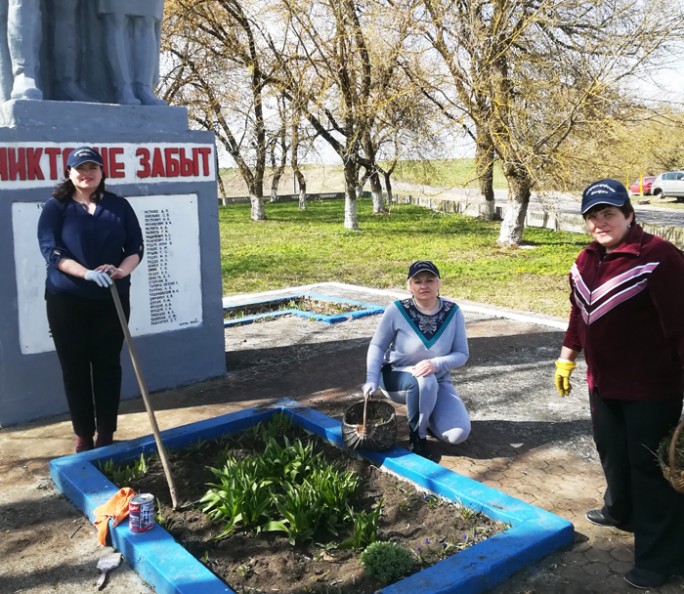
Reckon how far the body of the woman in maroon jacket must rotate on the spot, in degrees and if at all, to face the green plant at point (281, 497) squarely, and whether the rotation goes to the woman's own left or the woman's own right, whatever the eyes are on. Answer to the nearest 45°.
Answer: approximately 45° to the woman's own right

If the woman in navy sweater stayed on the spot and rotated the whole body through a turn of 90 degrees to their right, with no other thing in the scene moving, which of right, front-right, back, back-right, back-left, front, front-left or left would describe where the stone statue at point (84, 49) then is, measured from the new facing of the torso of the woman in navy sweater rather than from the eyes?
right

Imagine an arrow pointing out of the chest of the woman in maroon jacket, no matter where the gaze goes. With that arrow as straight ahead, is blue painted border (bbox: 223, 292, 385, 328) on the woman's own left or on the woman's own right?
on the woman's own right

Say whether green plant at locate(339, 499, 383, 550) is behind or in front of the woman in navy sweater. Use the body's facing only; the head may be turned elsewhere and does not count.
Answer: in front

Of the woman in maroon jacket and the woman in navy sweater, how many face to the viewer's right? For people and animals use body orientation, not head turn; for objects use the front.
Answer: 0

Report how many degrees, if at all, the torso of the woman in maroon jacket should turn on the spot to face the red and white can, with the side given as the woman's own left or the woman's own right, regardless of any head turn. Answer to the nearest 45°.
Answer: approximately 45° to the woman's own right

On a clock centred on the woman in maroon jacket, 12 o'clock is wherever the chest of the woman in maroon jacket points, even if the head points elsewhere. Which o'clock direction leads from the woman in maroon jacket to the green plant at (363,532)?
The green plant is roughly at 1 o'clock from the woman in maroon jacket.

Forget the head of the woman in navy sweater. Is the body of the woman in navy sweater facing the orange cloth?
yes

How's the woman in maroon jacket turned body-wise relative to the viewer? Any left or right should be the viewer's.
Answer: facing the viewer and to the left of the viewer

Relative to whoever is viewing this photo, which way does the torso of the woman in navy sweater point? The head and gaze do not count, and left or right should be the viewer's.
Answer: facing the viewer

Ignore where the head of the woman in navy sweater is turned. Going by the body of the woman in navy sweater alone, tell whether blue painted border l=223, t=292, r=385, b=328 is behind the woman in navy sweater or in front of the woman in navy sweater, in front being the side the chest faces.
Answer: behind

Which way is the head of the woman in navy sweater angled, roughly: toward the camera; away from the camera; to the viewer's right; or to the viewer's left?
toward the camera
